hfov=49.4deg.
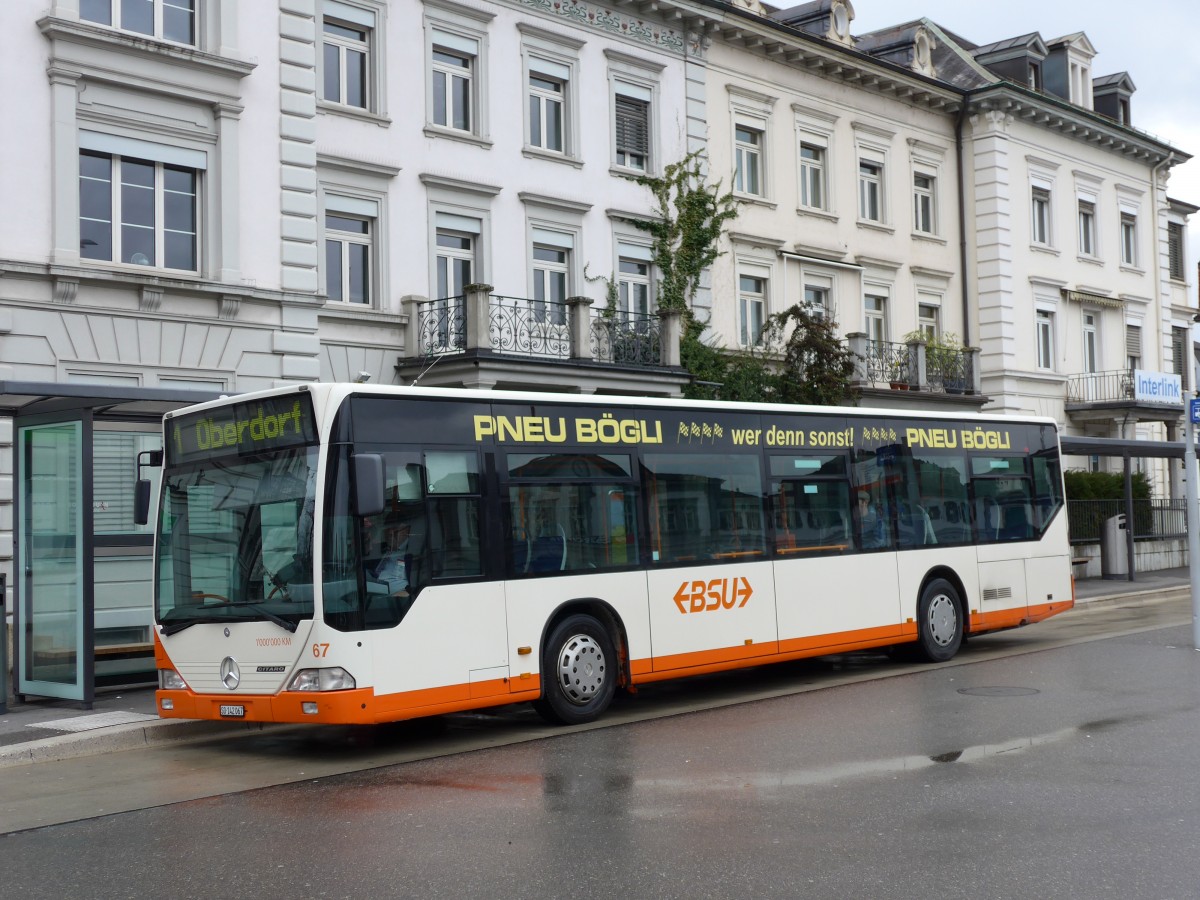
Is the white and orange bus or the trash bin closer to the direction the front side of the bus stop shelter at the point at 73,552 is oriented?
the white and orange bus

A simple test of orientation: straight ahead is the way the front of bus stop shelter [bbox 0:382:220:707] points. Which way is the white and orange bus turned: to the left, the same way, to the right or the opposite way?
to the right

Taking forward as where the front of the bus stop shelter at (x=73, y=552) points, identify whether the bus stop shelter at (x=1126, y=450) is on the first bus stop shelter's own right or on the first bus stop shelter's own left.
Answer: on the first bus stop shelter's own left

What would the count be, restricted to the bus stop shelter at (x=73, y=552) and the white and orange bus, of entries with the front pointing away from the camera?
0

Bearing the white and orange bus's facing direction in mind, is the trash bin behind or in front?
behind

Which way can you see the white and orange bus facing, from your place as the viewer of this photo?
facing the viewer and to the left of the viewer

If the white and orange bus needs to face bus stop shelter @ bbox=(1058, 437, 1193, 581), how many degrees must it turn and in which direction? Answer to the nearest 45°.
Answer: approximately 180°

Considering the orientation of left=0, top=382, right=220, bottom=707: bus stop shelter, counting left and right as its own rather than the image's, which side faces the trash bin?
left
